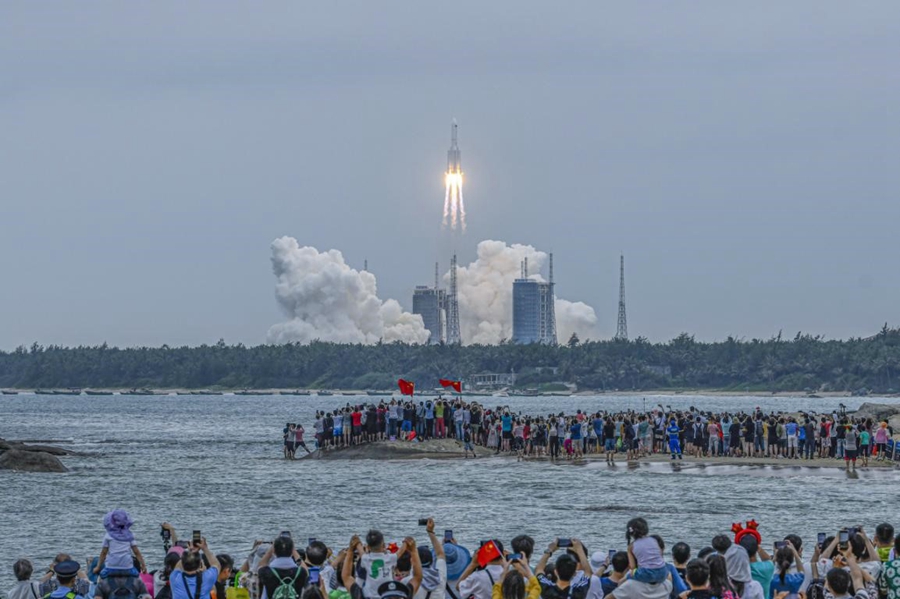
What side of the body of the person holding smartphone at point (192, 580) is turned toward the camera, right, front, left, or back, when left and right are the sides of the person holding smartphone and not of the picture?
back

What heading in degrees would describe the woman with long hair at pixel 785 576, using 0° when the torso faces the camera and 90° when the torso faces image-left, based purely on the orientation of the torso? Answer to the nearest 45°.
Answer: approximately 180°

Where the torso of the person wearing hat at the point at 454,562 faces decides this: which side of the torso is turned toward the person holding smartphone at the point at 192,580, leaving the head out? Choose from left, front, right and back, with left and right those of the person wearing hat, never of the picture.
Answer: left

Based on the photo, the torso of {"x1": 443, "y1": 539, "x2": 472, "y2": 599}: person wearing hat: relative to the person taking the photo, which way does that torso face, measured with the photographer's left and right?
facing away from the viewer

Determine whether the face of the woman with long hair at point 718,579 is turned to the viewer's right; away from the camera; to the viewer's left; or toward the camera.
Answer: away from the camera

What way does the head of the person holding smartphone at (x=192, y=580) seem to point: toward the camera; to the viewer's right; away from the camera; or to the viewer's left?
away from the camera

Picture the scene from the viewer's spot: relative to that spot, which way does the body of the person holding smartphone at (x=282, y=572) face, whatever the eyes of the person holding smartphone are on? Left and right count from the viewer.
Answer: facing away from the viewer

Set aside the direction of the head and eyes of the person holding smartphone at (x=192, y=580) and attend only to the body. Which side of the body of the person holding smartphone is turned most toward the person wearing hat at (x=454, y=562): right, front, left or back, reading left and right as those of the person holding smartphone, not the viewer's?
right

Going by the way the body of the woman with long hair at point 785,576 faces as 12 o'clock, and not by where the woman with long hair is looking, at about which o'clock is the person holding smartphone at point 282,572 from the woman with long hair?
The person holding smartphone is roughly at 8 o'clock from the woman with long hair.

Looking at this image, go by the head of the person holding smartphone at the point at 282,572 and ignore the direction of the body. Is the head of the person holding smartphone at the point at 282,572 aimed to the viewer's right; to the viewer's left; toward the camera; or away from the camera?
away from the camera

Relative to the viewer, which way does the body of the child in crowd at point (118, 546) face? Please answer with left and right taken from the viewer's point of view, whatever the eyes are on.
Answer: facing away from the viewer

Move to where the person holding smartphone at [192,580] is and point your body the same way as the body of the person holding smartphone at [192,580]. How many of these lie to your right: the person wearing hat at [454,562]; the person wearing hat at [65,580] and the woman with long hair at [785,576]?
2
